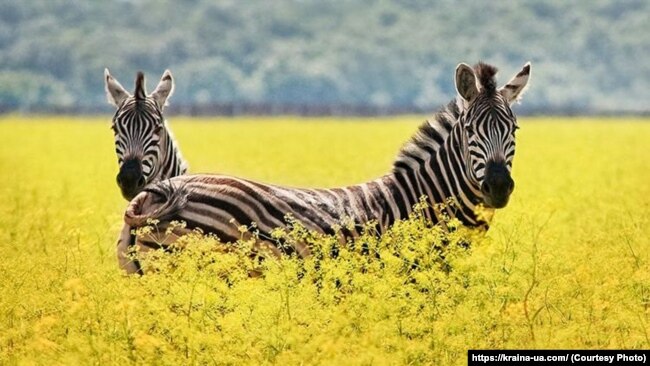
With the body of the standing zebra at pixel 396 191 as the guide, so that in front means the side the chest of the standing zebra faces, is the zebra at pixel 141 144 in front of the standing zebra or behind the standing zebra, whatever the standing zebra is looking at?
behind

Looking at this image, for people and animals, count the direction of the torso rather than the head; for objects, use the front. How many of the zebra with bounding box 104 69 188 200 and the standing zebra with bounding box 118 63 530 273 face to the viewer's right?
1

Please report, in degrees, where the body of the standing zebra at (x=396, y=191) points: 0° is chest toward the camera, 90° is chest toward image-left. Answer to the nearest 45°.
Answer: approximately 270°

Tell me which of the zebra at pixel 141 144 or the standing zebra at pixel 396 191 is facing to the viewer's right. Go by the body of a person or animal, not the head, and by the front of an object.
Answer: the standing zebra
